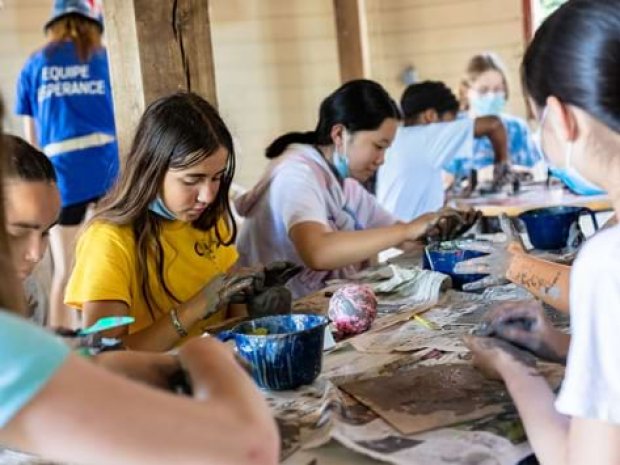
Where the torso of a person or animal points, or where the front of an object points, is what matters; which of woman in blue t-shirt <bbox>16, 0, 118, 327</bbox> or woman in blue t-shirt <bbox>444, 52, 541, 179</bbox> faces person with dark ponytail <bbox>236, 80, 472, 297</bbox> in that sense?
woman in blue t-shirt <bbox>444, 52, 541, 179</bbox>

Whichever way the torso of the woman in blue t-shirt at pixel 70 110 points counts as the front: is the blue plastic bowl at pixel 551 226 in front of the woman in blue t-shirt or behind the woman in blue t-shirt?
behind

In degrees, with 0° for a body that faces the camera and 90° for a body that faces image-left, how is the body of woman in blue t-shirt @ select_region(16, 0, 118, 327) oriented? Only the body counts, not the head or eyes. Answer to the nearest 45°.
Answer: approximately 180°

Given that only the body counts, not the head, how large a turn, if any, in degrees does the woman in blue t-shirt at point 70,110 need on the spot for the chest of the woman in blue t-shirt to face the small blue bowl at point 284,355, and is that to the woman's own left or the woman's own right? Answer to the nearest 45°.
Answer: approximately 180°

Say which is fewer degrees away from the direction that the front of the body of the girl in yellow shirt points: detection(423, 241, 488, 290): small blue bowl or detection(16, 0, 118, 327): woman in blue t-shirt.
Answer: the small blue bowl

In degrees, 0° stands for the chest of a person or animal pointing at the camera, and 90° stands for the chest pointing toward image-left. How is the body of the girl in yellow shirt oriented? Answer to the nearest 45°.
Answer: approximately 315°

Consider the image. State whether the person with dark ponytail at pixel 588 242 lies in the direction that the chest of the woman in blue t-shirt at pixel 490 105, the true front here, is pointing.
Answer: yes

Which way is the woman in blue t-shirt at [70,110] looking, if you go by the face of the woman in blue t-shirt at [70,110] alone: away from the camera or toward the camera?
away from the camera

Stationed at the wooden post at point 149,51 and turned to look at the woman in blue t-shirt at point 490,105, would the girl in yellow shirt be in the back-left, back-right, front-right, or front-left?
back-right

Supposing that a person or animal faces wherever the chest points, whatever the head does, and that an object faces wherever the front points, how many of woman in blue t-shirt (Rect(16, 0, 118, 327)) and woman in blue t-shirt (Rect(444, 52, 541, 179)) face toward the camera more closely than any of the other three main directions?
1

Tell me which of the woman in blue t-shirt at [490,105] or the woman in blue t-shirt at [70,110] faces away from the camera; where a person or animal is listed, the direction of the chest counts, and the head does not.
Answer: the woman in blue t-shirt at [70,110]

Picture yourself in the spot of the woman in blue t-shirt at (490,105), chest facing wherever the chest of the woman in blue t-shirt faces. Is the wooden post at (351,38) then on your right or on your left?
on your right
